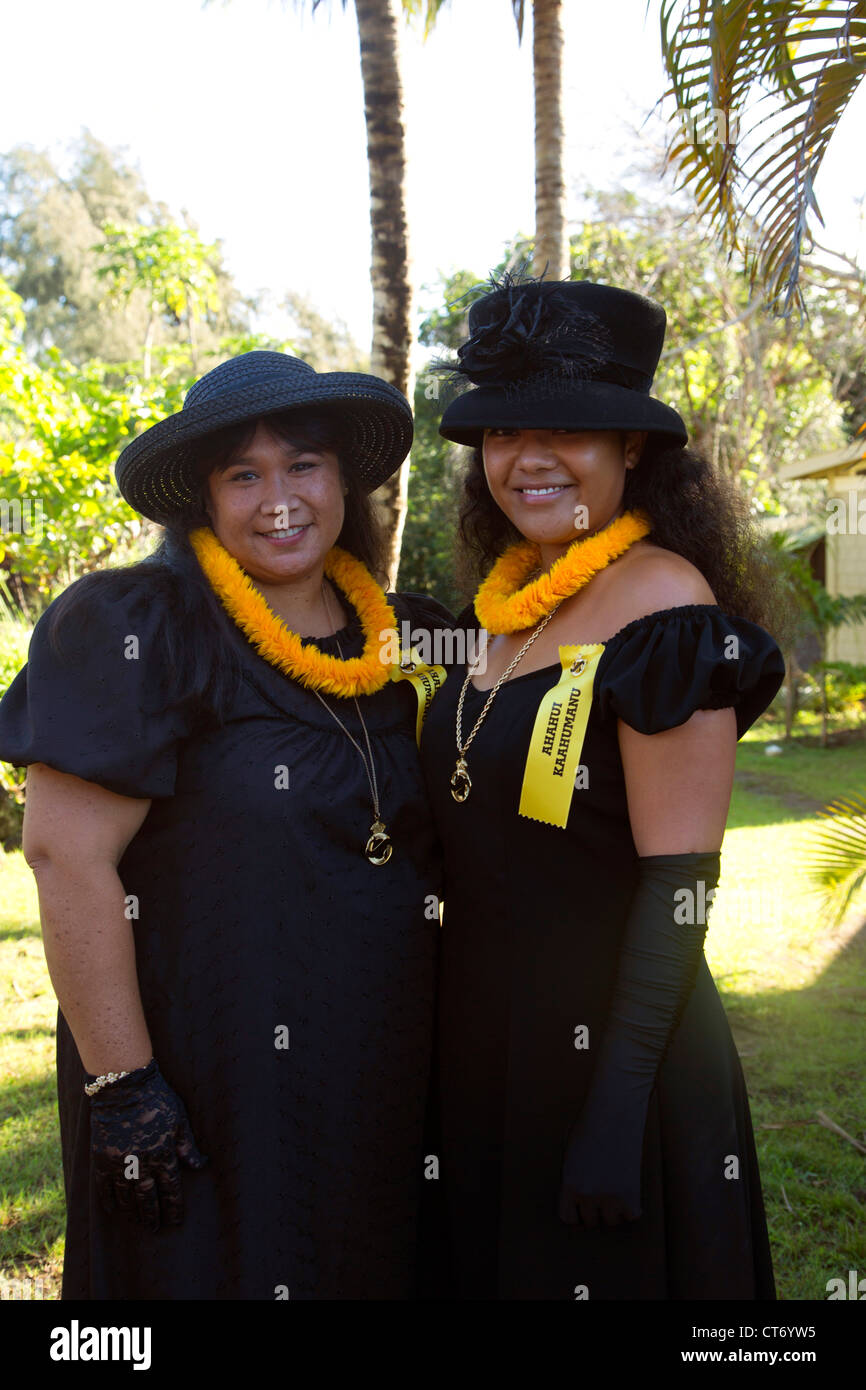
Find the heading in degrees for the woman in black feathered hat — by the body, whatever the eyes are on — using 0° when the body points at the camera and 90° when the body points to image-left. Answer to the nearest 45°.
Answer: approximately 45°
